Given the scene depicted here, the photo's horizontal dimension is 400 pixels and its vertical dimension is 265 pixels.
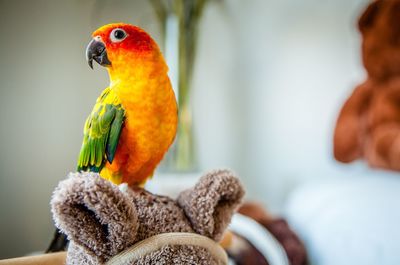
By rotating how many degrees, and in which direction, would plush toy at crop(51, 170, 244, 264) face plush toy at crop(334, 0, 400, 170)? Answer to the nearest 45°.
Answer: approximately 90° to its left

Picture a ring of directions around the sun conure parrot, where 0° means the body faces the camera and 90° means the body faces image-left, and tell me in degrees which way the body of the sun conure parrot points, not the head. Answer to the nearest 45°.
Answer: approximately 315°
